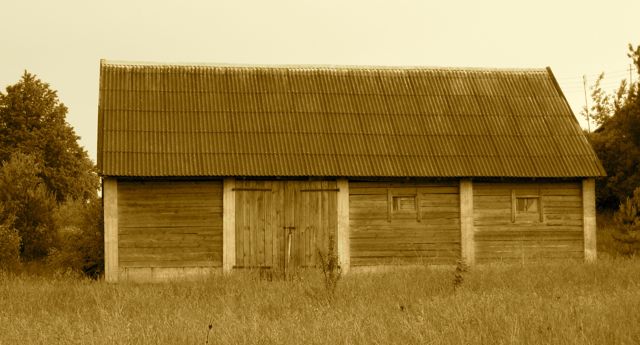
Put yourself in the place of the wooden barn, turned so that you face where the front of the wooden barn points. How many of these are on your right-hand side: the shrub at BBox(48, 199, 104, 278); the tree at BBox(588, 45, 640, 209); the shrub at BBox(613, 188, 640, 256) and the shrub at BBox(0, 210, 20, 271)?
2

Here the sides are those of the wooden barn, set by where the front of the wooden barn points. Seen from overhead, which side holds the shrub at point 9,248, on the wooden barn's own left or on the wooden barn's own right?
on the wooden barn's own right

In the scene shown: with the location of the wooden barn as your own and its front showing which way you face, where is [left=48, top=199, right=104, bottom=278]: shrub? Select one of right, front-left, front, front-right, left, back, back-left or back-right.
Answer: right

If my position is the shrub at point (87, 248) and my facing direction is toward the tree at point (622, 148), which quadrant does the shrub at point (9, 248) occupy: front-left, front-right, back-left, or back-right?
back-left

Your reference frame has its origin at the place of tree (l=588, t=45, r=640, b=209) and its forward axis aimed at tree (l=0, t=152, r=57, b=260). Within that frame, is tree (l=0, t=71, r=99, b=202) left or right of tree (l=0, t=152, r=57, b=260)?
right

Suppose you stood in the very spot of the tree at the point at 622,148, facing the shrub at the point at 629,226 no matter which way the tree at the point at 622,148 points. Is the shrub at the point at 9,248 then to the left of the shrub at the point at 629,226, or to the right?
right

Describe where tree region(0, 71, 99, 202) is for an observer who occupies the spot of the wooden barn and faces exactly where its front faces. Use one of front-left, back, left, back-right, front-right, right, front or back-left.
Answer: back-right

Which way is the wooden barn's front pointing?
toward the camera

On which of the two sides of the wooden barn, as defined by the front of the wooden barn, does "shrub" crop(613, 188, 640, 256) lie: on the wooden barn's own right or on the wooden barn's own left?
on the wooden barn's own left

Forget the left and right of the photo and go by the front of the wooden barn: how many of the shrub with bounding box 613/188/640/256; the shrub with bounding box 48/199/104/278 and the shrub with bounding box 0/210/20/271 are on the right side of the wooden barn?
2

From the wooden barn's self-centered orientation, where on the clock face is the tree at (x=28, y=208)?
The tree is roughly at 4 o'clock from the wooden barn.

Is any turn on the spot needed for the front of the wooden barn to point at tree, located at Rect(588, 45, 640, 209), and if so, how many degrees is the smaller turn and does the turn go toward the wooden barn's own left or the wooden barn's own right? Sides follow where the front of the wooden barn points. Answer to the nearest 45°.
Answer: approximately 135° to the wooden barn's own left
